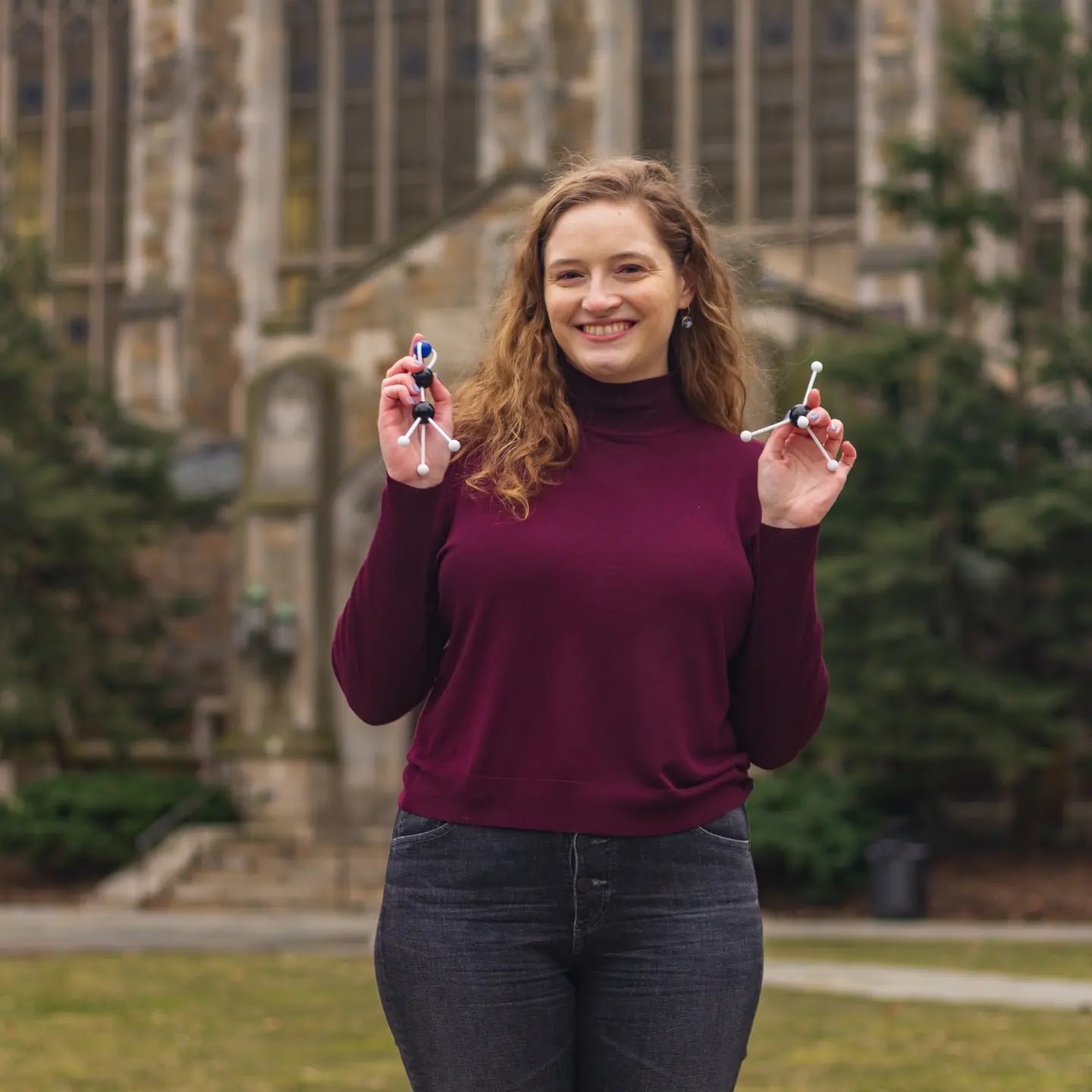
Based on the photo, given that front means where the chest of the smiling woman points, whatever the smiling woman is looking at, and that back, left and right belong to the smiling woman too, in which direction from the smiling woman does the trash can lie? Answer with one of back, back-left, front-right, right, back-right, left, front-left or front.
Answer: back

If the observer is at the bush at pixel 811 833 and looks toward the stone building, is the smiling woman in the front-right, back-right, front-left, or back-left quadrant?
back-left

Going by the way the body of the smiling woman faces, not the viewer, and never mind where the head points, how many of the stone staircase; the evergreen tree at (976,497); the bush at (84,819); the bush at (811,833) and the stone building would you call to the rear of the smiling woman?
5

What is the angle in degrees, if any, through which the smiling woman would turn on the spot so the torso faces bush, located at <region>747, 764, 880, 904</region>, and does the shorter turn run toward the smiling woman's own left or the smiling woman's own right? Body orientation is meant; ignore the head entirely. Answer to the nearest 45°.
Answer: approximately 180°

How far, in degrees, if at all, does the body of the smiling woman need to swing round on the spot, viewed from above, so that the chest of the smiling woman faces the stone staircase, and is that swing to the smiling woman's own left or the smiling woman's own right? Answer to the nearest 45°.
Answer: approximately 180°

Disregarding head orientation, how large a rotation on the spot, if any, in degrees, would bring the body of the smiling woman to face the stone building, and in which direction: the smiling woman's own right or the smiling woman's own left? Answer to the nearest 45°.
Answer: approximately 180°

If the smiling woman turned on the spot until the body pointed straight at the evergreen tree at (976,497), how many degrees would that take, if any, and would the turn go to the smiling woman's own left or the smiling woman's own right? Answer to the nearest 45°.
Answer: approximately 180°

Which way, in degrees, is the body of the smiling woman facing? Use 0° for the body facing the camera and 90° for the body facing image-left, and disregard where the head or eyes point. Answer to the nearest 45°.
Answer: approximately 0°

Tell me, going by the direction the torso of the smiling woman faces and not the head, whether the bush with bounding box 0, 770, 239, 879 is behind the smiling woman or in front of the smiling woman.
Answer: behind
